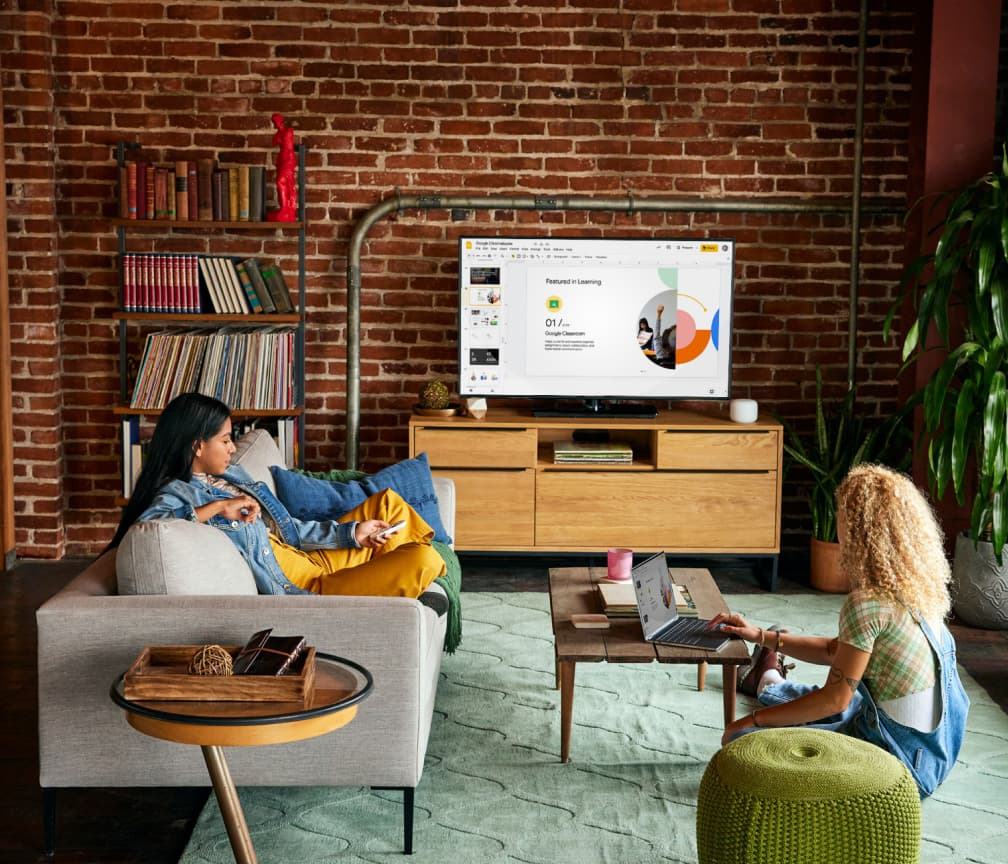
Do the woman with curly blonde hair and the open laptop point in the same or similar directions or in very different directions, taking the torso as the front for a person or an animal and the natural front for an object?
very different directions

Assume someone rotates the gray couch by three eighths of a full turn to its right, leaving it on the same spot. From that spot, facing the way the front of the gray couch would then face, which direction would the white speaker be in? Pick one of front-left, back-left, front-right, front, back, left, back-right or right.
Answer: back

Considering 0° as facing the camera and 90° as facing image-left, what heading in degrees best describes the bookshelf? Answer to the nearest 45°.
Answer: approximately 0°

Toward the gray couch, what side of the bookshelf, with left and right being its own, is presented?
front

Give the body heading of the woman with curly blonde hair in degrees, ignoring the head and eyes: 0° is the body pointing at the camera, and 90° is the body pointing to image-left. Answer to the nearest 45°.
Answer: approximately 135°

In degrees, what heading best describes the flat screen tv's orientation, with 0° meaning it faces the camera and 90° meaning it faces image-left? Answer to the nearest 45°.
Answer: approximately 0°

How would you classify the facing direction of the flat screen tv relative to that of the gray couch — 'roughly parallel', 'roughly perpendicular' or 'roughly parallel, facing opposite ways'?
roughly perpendicular

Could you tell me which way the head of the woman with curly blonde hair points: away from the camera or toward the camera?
away from the camera

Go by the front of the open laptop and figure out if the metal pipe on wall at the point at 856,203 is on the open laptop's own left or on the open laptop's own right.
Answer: on the open laptop's own left

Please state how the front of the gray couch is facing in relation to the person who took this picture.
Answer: facing to the right of the viewer

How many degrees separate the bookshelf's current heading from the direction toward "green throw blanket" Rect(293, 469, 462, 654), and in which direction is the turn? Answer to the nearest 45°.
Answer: approximately 45° to its left

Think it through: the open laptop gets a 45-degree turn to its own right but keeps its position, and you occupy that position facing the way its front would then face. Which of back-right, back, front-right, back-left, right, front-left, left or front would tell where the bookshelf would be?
back-right

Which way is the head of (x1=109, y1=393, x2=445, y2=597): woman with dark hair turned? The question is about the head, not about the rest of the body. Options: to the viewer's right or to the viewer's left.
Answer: to the viewer's right

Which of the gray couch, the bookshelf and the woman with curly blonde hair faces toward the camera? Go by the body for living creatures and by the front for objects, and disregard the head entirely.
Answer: the bookshelf
